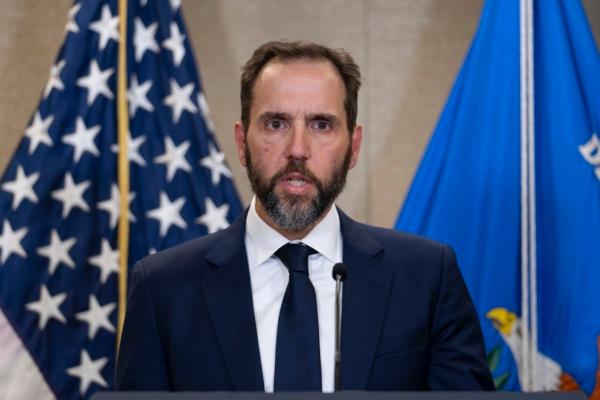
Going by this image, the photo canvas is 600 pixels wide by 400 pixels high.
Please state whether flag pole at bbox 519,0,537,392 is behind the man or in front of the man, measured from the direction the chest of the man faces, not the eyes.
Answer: behind

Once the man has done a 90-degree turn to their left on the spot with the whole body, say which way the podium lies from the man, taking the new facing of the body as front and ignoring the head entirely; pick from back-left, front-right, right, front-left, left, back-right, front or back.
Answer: right

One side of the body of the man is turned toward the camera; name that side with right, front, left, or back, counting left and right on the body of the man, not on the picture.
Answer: front

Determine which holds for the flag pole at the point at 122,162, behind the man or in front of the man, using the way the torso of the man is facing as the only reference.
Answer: behind

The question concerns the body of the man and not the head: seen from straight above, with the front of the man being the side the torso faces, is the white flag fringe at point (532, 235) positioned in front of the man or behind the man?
behind

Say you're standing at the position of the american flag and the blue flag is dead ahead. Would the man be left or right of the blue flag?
right

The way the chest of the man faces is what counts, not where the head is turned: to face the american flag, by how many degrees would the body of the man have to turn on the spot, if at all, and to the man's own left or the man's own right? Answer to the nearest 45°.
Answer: approximately 135° to the man's own right
